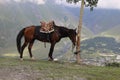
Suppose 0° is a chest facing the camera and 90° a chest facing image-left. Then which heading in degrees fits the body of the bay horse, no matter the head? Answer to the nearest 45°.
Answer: approximately 270°
